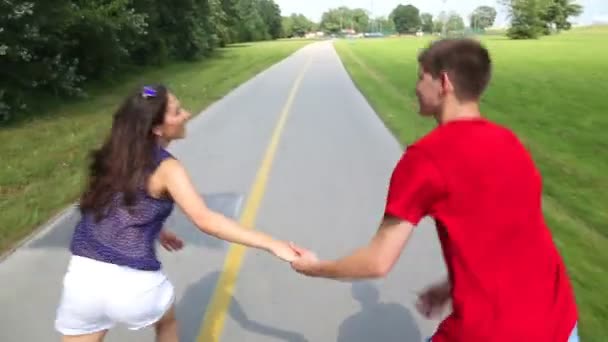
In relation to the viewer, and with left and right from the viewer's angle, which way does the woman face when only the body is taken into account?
facing away from the viewer and to the right of the viewer

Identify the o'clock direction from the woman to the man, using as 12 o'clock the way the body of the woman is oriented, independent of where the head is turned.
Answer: The man is roughly at 3 o'clock from the woman.

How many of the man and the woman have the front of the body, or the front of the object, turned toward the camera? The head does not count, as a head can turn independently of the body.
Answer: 0

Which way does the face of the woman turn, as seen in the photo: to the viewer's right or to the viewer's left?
to the viewer's right

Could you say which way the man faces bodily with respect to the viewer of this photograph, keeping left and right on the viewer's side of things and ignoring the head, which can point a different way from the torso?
facing away from the viewer and to the left of the viewer

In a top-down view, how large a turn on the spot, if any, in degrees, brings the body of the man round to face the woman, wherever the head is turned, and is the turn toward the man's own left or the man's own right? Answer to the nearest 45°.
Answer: approximately 45° to the man's own left

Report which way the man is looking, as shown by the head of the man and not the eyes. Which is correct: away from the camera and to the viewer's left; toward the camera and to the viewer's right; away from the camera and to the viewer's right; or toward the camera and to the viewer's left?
away from the camera and to the viewer's left
